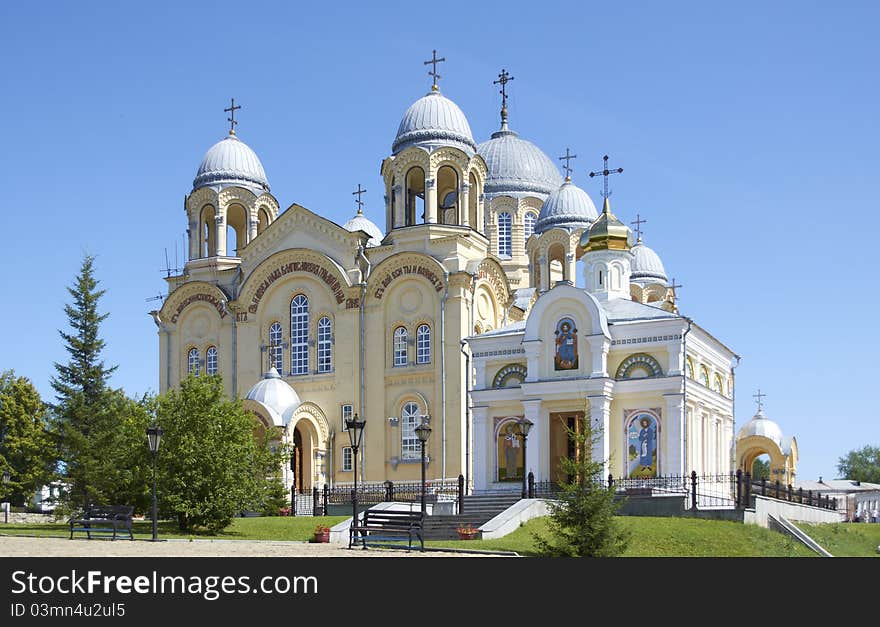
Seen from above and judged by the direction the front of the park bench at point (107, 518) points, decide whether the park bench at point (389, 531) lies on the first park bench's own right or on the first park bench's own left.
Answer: on the first park bench's own left

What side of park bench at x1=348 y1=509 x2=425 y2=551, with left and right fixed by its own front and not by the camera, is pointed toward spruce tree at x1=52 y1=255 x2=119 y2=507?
right

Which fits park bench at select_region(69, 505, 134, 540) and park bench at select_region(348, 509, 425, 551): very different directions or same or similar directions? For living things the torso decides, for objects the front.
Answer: same or similar directions

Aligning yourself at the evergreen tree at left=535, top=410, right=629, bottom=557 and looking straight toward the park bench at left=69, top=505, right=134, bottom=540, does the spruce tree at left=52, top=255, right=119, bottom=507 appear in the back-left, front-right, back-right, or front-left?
front-right

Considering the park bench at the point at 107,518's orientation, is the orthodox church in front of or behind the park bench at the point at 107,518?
behind

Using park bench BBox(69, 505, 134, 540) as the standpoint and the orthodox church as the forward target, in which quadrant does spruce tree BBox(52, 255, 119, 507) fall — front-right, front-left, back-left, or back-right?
front-left

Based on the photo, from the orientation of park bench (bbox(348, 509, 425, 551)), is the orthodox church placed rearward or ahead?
rearward

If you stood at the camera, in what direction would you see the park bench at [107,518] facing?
facing the viewer and to the left of the viewer

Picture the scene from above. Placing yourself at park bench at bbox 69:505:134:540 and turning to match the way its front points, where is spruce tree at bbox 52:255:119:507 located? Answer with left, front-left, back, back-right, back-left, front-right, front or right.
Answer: back-right

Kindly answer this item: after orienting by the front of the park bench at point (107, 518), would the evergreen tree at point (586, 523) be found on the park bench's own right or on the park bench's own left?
on the park bench's own left

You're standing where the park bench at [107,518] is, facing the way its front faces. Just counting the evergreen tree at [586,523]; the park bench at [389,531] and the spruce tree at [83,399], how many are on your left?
2

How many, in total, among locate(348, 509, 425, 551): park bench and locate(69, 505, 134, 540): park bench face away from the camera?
0
